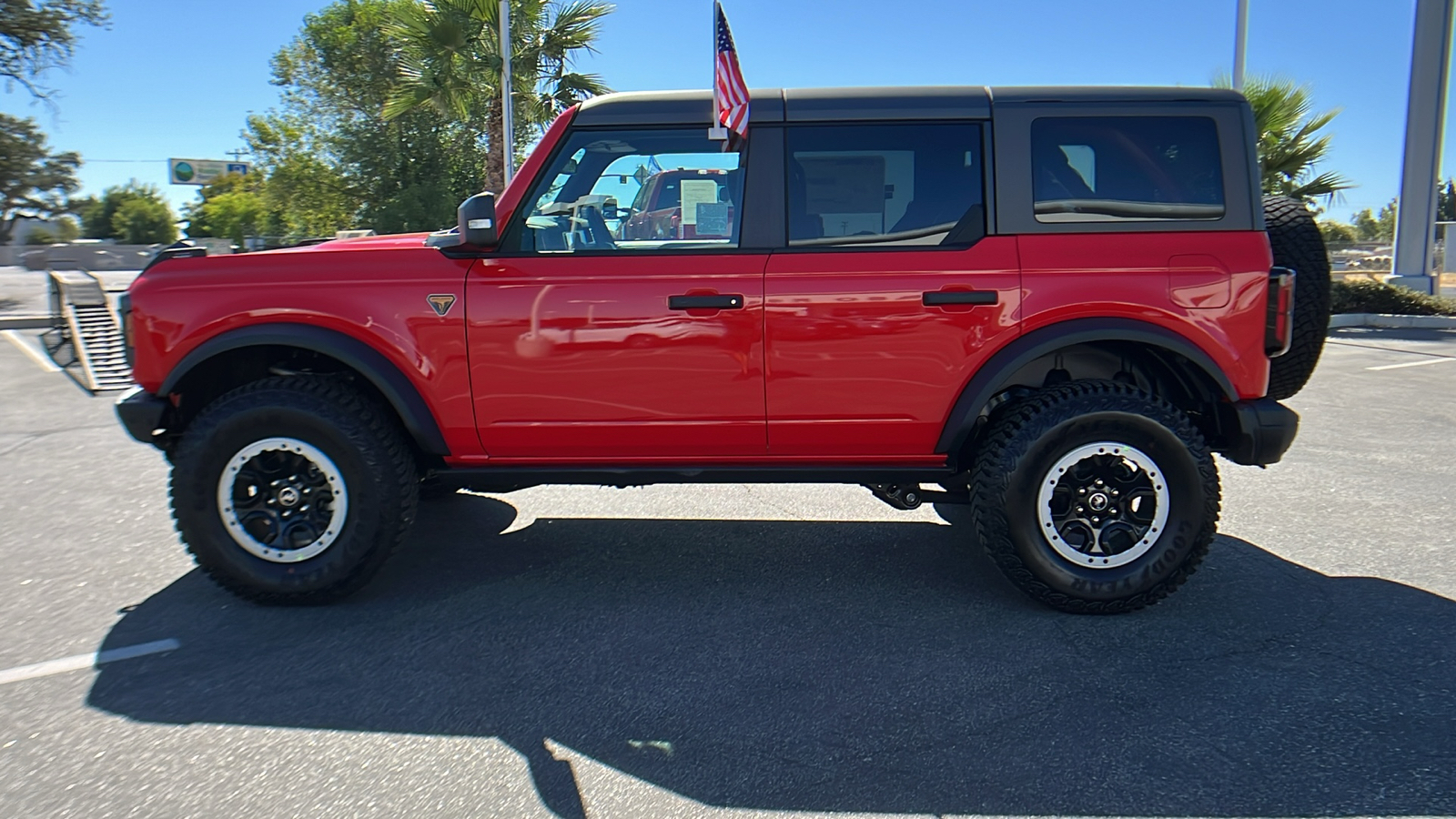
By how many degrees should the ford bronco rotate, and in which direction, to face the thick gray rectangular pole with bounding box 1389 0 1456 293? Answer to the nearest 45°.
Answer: approximately 135° to its right

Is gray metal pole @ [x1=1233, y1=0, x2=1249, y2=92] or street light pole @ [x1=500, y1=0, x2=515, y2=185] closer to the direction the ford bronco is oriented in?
the street light pole

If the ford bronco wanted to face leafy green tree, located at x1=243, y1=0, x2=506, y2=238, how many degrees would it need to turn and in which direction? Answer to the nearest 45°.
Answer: approximately 90° to its right

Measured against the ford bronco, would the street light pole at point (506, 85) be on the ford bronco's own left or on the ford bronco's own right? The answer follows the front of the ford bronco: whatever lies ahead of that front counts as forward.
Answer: on the ford bronco's own right

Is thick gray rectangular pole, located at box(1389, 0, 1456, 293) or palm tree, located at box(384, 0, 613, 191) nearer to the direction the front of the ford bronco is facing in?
the palm tree

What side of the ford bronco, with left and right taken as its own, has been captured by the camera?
left

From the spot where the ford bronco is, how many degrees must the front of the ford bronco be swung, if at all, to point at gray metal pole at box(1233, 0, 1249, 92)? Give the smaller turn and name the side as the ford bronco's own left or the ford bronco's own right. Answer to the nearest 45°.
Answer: approximately 135° to the ford bronco's own right

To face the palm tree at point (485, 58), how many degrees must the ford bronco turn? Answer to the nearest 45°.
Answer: approximately 90° to its right
